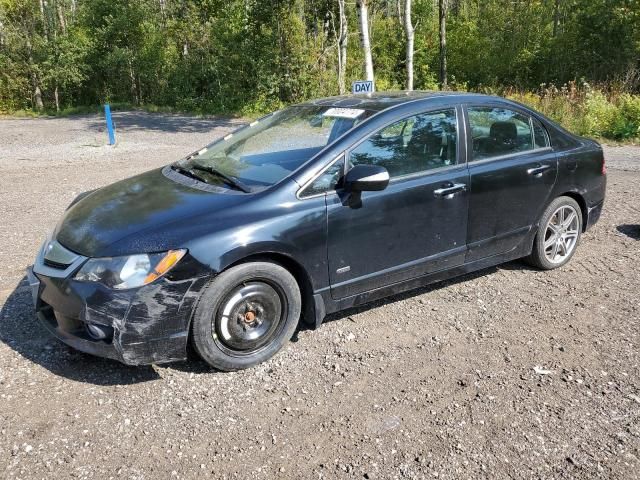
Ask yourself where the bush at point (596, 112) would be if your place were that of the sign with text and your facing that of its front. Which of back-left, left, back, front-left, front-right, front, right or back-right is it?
back-left

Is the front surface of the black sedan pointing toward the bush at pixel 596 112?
no

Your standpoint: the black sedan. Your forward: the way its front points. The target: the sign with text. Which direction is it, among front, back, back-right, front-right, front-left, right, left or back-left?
back-right

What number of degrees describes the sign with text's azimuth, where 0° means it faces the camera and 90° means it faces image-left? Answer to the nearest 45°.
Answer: approximately 0°

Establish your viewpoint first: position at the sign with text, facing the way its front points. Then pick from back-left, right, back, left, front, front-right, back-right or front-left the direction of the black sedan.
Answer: front

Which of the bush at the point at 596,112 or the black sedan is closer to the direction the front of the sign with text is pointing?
the black sedan

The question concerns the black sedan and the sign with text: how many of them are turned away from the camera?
0
